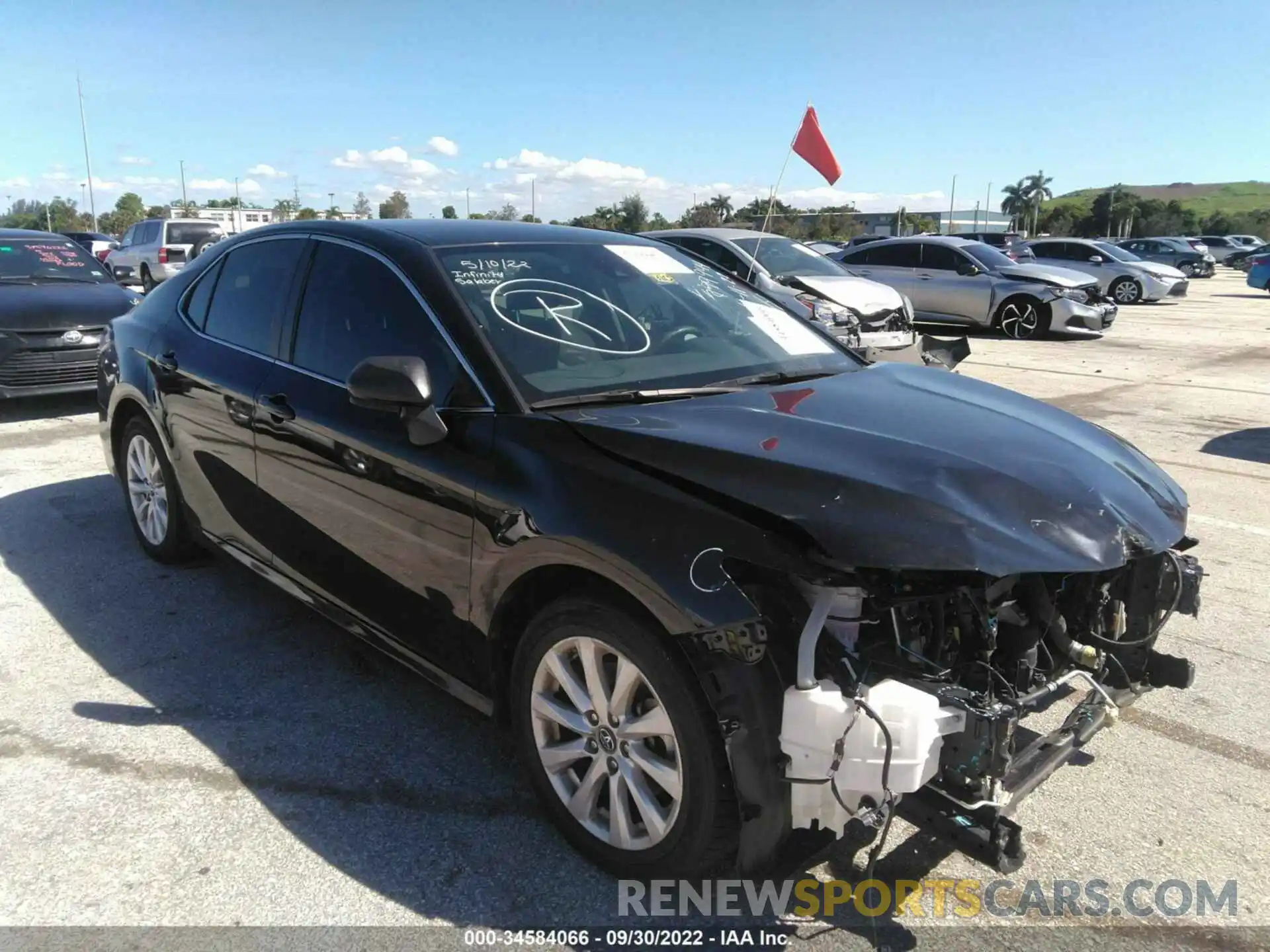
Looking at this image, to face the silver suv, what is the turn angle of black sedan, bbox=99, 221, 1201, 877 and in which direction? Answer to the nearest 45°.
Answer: approximately 180°

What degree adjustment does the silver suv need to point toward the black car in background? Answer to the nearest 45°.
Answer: approximately 135° to its left

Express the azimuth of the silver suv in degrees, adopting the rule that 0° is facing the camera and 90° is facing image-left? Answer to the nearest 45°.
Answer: approximately 135°

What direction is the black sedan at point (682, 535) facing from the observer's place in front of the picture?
facing the viewer and to the right of the viewer

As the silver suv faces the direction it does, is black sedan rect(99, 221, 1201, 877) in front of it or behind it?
behind

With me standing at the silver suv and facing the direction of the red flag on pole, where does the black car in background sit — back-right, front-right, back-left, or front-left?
front-right

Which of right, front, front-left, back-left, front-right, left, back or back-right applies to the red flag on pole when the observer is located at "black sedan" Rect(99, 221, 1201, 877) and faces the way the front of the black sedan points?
back-left

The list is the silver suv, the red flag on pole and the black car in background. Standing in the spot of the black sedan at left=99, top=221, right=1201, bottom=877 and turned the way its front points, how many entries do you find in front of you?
0

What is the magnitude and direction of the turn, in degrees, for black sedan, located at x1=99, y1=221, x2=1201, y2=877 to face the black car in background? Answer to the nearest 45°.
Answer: approximately 180°

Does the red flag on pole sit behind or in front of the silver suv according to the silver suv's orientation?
behind

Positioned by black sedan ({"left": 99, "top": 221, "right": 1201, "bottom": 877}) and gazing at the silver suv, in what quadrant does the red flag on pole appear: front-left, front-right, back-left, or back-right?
front-right

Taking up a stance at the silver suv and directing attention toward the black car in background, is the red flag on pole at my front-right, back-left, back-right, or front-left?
front-left
